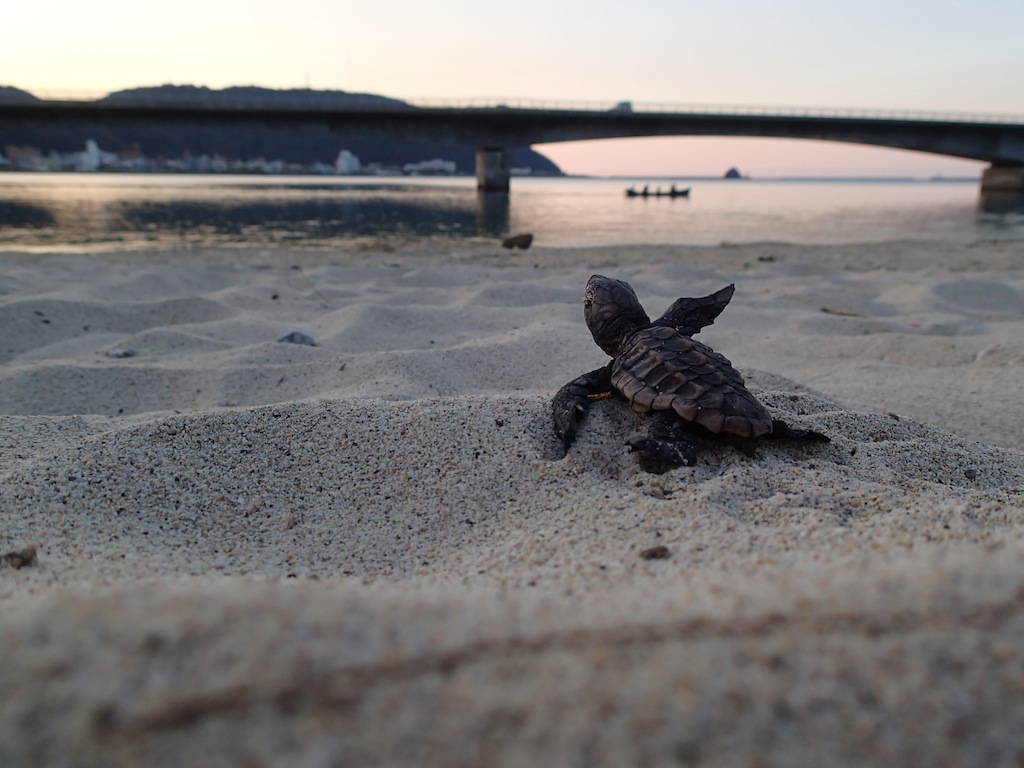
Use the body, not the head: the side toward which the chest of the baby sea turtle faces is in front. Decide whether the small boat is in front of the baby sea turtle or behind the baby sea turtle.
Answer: in front

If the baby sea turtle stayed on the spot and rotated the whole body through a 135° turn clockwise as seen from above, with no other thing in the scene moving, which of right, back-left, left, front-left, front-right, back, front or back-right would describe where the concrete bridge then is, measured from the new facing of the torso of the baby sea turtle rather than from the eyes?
left

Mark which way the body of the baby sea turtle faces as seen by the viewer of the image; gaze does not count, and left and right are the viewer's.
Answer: facing away from the viewer and to the left of the viewer
